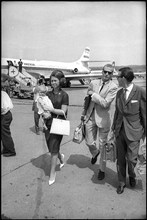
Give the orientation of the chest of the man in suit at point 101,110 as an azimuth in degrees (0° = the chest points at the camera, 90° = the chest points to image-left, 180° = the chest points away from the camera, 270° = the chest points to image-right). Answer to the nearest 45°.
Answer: approximately 0°
